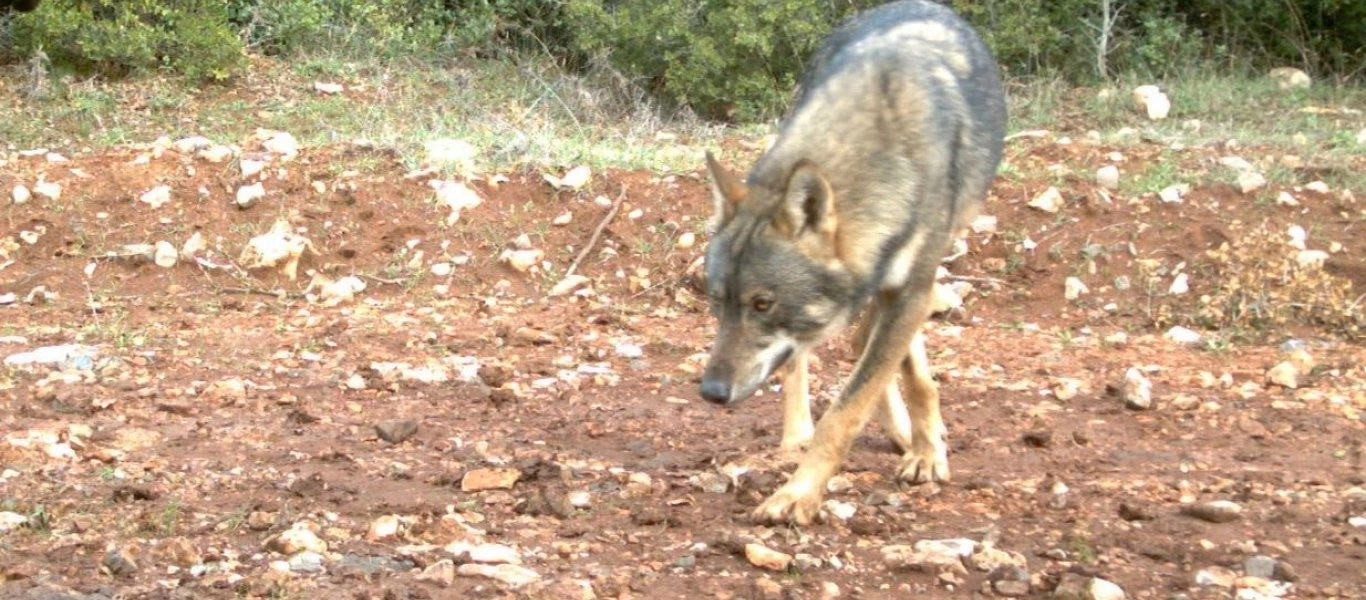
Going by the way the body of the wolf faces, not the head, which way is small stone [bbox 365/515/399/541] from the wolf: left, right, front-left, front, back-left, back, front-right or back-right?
front

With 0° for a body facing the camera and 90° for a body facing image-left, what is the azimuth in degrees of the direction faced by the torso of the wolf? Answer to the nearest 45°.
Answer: approximately 45°

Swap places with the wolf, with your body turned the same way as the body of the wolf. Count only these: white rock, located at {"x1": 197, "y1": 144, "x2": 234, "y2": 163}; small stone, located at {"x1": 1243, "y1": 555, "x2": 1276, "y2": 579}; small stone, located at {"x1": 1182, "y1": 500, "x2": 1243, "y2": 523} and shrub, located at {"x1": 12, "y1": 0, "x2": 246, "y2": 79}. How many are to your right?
2

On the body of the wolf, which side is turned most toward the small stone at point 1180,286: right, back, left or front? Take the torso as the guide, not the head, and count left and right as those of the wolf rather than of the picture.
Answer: back

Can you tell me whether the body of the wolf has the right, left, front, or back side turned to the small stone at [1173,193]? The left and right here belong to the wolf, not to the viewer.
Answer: back

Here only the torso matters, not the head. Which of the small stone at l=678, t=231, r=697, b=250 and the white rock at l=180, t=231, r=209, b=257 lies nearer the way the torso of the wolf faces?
the white rock

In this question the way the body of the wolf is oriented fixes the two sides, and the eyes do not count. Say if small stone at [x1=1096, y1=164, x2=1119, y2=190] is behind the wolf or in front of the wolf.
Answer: behind

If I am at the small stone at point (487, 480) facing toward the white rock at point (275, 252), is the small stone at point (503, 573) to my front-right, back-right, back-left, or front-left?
back-left

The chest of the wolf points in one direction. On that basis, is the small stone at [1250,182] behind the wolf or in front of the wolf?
behind

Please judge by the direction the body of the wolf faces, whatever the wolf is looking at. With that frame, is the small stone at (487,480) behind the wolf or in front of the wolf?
in front

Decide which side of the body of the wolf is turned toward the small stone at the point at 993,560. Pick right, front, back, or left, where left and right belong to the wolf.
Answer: left

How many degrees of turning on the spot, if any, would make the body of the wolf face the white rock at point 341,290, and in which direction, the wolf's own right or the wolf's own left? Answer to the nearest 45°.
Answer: approximately 90° to the wolf's own right

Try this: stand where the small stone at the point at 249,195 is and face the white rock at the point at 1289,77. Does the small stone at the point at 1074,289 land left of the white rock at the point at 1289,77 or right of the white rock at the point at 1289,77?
right

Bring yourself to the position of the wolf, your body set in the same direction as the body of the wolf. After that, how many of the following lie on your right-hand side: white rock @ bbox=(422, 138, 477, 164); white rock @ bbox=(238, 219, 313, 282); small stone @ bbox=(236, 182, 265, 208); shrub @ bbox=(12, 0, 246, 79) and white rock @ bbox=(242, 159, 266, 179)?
5

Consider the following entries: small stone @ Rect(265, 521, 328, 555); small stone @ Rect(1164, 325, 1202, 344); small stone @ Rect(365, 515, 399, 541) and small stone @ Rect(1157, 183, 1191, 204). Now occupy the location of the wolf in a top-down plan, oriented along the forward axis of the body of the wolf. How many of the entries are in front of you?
2

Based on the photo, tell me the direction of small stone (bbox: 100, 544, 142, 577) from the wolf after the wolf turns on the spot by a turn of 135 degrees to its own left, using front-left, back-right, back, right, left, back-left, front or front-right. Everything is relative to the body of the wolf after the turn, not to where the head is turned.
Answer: back-right

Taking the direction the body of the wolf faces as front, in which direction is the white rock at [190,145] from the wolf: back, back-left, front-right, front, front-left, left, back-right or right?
right

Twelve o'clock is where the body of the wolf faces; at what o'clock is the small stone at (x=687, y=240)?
The small stone is roughly at 4 o'clock from the wolf.

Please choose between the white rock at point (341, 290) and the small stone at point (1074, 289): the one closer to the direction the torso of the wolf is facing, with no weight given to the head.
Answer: the white rock

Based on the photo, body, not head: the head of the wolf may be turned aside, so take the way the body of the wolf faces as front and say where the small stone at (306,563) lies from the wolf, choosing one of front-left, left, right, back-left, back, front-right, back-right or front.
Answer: front

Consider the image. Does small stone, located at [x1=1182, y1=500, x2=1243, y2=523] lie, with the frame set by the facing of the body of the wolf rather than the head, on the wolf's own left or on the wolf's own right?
on the wolf's own left
